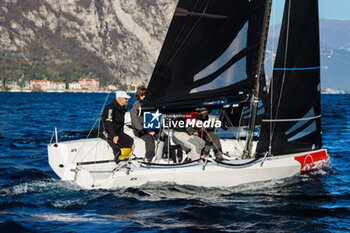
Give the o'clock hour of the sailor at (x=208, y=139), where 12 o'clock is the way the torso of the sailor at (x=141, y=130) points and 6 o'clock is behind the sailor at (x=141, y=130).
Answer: the sailor at (x=208, y=139) is roughly at 12 o'clock from the sailor at (x=141, y=130).

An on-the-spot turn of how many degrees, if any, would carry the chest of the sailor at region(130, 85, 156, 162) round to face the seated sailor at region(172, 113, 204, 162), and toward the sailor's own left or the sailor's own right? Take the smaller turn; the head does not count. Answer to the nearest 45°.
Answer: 0° — they already face them

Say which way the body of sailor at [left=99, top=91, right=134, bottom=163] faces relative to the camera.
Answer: to the viewer's right

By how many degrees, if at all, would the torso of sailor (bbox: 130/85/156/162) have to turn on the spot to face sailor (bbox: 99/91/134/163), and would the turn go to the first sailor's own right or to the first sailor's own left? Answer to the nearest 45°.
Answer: approximately 180°
